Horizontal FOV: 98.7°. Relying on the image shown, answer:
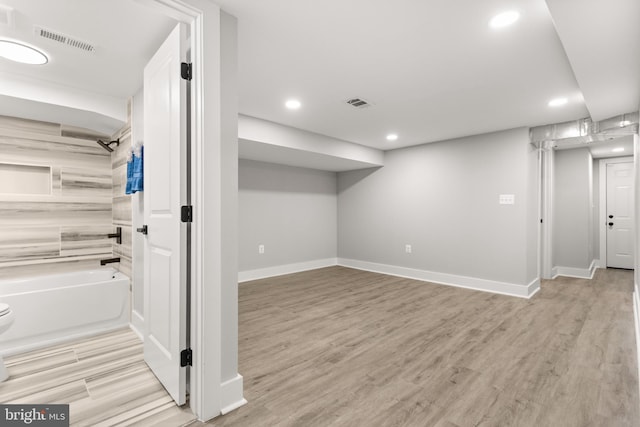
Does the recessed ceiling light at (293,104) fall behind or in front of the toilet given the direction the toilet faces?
in front

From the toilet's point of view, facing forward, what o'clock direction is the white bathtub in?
The white bathtub is roughly at 10 o'clock from the toilet.

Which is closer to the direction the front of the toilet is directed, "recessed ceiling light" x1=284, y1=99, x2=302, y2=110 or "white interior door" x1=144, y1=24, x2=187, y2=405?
the recessed ceiling light

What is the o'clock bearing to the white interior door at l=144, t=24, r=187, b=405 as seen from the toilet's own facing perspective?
The white interior door is roughly at 2 o'clock from the toilet.

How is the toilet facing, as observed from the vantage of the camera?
facing to the right of the viewer

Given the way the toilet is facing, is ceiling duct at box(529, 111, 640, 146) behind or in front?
in front
